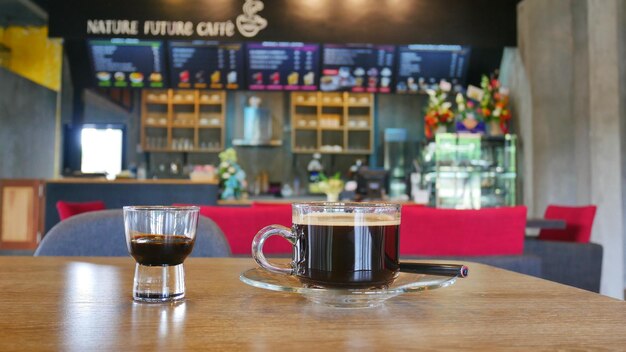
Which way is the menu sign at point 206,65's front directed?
toward the camera

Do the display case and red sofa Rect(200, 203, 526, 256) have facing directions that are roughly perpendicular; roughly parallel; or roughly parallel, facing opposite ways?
roughly parallel

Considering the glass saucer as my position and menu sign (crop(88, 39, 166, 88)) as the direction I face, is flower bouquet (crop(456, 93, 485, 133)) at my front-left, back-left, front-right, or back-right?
front-right

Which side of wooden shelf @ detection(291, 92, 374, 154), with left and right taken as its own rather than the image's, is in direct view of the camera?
front

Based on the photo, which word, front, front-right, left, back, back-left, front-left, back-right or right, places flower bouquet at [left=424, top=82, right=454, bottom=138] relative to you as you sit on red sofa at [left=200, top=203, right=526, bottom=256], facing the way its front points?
back

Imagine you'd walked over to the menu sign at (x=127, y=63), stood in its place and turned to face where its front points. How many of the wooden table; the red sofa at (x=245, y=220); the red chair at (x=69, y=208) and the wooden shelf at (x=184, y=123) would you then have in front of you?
3

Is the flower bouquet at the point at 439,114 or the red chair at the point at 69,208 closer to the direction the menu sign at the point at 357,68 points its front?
the red chair

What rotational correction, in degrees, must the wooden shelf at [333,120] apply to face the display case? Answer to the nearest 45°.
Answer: approximately 45° to its left

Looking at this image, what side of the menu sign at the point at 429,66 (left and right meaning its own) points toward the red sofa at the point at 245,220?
front

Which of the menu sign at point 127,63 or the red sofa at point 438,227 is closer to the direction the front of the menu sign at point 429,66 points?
the red sofa

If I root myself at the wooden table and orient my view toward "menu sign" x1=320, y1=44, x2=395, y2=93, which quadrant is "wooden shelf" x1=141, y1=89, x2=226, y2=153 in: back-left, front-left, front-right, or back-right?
front-left

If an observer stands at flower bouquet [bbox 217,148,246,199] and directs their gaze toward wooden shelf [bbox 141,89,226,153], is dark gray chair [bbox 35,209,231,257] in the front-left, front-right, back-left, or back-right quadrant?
back-left

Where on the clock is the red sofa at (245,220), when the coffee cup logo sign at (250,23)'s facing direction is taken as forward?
The red sofa is roughly at 12 o'clock from the coffee cup logo sign.

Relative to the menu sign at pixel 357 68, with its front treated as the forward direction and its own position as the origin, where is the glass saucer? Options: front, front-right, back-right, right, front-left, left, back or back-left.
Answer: front

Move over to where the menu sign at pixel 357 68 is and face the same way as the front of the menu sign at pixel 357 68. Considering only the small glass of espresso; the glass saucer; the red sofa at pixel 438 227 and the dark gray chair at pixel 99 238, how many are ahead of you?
4

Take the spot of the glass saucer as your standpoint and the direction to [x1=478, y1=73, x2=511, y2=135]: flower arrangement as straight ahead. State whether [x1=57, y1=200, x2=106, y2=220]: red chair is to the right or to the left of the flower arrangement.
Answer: left

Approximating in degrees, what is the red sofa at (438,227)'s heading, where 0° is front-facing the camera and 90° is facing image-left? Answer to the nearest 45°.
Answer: approximately 0°

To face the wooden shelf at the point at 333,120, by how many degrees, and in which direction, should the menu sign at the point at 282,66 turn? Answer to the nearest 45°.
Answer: approximately 135° to its left
